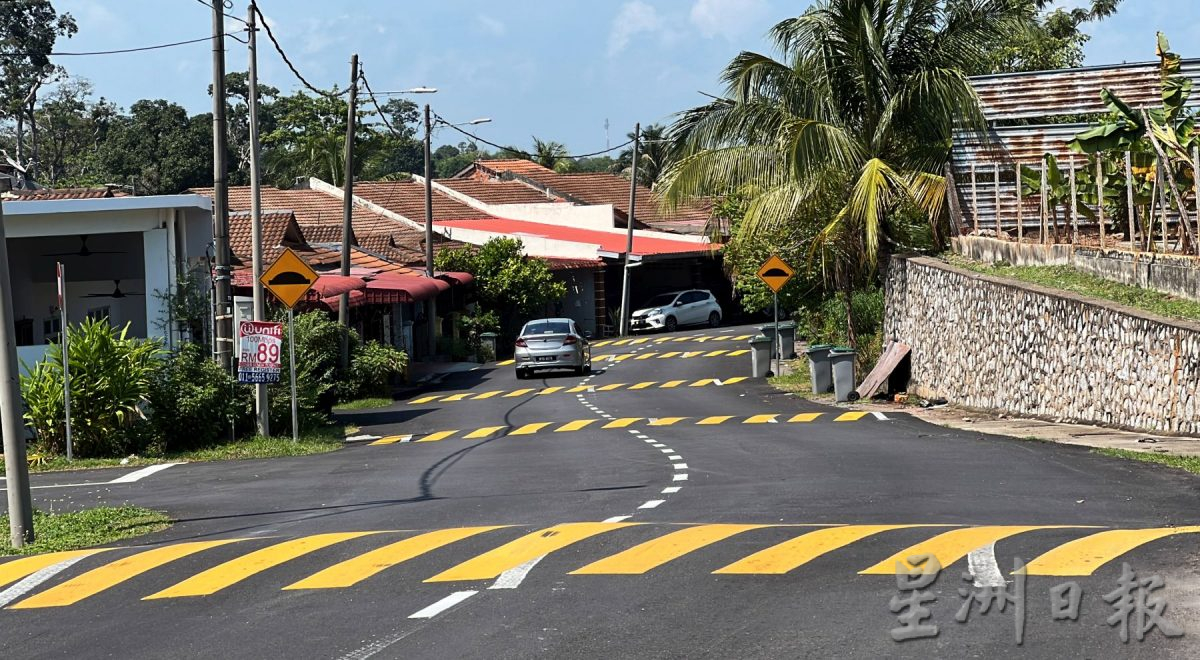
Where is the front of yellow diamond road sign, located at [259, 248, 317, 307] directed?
toward the camera

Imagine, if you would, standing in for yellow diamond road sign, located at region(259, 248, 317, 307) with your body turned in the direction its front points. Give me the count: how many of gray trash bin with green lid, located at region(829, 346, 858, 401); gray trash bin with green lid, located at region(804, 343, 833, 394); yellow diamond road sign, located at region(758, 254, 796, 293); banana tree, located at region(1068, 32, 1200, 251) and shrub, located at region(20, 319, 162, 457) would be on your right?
1

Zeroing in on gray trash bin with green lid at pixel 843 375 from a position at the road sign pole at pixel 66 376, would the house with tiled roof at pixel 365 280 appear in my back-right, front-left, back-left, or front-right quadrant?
front-left

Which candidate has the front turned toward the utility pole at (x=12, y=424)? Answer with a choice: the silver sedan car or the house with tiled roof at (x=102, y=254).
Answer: the house with tiled roof

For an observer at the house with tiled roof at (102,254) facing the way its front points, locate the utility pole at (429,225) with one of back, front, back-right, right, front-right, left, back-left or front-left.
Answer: back-left

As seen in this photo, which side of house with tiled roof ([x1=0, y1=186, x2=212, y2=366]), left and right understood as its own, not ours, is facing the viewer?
front

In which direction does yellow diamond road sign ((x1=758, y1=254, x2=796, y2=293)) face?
toward the camera

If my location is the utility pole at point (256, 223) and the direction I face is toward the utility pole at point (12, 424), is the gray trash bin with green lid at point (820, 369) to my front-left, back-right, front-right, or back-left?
back-left

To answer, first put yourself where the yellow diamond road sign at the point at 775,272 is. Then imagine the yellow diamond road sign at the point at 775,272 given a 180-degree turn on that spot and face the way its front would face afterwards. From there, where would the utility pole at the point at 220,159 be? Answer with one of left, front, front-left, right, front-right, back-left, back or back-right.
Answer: back-left

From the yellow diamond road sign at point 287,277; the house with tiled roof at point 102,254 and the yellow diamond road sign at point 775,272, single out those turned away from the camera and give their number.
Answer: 0
